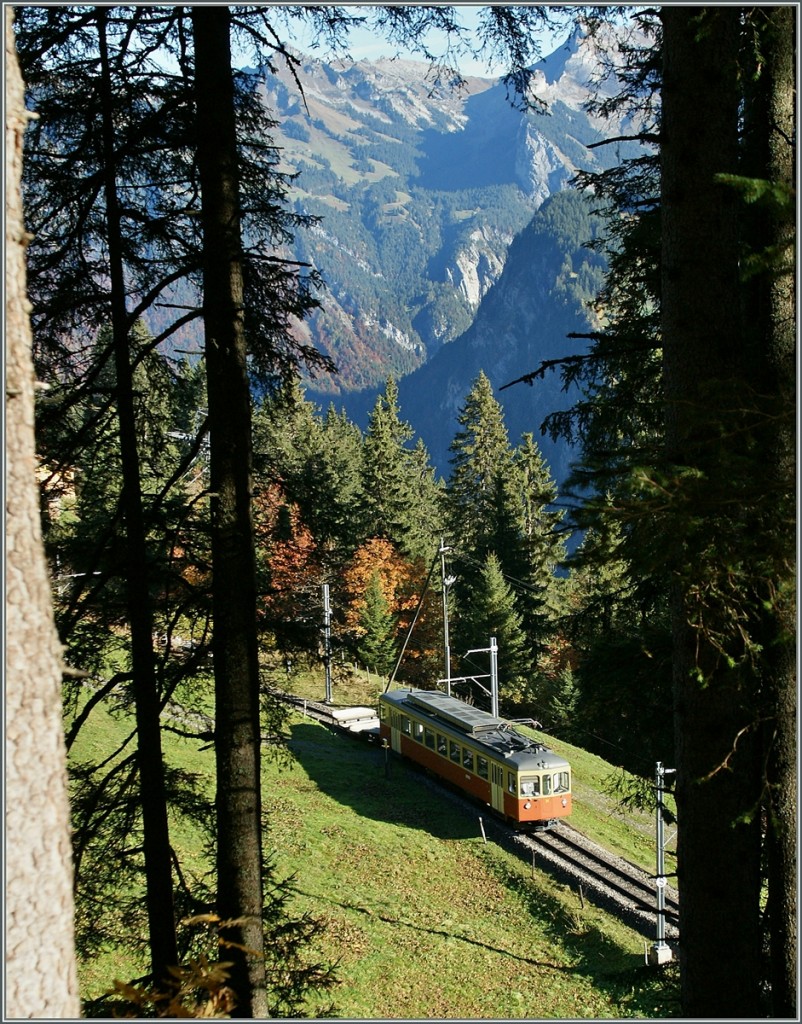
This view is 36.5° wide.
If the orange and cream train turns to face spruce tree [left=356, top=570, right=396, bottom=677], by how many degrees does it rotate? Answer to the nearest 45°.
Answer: approximately 135° to its left

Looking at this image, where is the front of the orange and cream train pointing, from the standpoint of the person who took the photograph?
facing the viewer and to the right of the viewer

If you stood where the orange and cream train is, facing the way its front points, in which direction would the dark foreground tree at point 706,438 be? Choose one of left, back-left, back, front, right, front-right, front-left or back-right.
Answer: front-right

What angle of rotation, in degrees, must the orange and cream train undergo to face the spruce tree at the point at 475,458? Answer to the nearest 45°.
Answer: approximately 135° to its left

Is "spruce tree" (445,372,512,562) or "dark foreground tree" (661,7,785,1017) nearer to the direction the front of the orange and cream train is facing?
the dark foreground tree

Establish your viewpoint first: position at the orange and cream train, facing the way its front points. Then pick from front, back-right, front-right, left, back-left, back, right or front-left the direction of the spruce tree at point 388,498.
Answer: back-left
